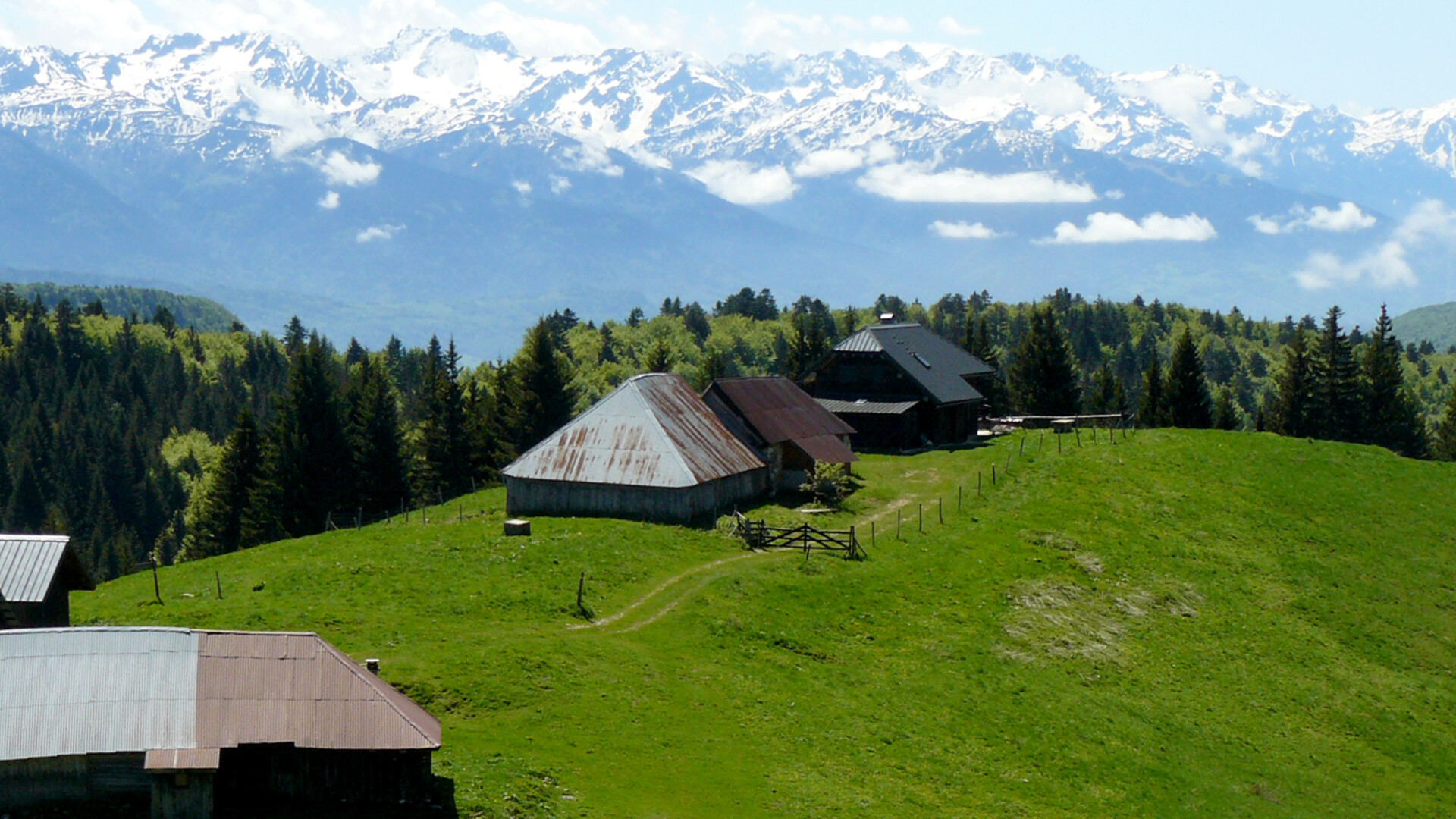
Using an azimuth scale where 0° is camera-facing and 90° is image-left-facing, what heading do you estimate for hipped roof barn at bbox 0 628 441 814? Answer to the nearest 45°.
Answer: approximately 0°

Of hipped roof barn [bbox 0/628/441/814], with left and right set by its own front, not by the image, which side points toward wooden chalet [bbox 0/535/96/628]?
back
